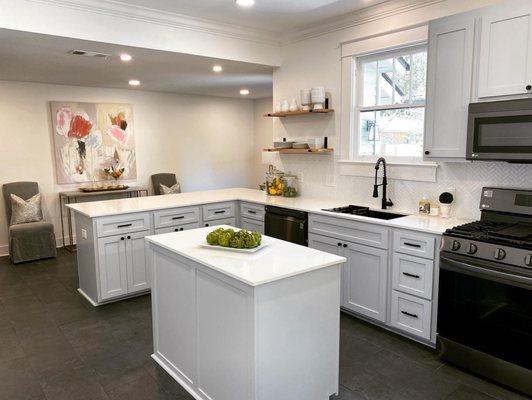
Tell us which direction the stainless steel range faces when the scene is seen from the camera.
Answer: facing the viewer and to the left of the viewer

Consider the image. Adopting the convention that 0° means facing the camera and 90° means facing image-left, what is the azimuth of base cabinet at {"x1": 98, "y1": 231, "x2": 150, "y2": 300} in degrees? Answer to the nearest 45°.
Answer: approximately 315°

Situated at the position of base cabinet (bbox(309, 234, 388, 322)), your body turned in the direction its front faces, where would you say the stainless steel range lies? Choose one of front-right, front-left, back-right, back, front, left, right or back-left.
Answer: left

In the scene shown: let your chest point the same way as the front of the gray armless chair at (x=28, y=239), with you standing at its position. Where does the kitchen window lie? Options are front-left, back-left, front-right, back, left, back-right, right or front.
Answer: front

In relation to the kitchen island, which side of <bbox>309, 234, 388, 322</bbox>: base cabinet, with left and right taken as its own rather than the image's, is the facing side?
front

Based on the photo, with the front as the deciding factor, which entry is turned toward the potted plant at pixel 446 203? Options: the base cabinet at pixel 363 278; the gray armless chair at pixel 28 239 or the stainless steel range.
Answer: the gray armless chair

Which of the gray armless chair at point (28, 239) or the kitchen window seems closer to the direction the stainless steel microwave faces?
the gray armless chair

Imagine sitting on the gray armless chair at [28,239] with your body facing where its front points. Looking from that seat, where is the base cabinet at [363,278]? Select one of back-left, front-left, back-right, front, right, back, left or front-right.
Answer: front

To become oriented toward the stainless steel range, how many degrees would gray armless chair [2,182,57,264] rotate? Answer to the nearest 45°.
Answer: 0° — it already faces it

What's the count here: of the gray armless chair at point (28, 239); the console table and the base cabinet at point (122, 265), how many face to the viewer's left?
0

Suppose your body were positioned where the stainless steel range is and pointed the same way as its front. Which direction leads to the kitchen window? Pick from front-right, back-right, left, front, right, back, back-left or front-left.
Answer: right

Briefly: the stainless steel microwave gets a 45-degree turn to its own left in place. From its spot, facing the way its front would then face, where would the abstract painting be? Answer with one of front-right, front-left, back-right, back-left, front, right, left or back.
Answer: right

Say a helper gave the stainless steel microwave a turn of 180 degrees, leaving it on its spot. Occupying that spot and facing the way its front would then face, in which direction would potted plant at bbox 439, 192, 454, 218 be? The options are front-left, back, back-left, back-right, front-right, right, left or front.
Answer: left

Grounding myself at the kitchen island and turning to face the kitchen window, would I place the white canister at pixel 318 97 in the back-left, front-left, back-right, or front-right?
front-left

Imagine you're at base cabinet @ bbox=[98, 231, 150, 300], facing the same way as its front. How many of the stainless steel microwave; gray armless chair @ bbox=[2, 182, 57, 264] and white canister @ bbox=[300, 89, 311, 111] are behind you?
1
